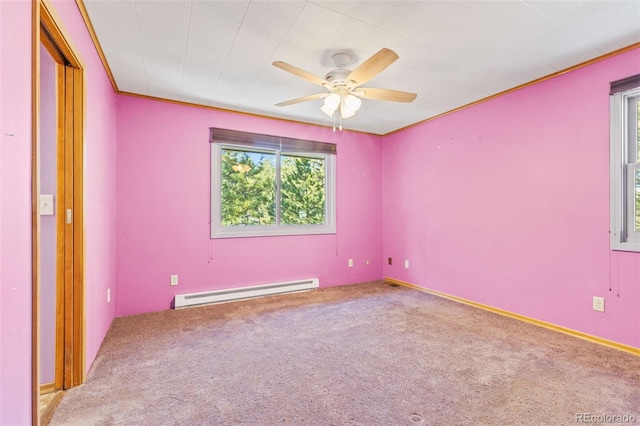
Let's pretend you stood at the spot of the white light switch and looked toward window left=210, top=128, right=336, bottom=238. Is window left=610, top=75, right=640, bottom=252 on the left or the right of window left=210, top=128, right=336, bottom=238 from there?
right

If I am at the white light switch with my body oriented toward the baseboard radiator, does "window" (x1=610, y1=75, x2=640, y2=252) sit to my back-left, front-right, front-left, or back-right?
front-right

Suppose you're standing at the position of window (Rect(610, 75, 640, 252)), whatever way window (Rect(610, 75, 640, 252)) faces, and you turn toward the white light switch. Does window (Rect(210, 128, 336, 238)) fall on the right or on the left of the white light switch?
right

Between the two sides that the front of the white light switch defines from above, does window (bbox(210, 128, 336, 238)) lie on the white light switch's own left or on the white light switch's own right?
on the white light switch's own left

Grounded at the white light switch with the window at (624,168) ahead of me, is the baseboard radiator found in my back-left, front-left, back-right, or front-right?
front-left
